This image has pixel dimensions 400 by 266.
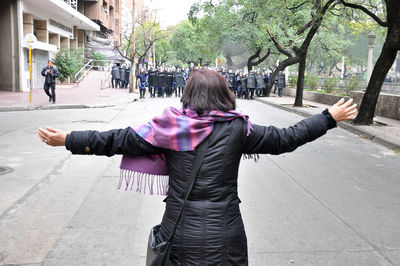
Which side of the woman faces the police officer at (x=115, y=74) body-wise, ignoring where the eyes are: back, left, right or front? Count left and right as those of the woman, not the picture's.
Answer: front

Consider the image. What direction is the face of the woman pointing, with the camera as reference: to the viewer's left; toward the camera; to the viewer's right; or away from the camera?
away from the camera

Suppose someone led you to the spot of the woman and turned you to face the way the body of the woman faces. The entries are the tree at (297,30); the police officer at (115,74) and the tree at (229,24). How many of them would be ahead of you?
3

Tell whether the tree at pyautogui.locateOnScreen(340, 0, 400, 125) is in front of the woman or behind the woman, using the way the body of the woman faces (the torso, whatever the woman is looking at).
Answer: in front

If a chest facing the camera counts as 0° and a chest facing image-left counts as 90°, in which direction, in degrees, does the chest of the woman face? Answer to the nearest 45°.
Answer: approximately 180°

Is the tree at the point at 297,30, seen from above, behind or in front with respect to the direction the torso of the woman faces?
in front

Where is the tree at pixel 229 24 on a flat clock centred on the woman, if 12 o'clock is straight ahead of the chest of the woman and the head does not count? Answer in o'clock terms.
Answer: The tree is roughly at 12 o'clock from the woman.
